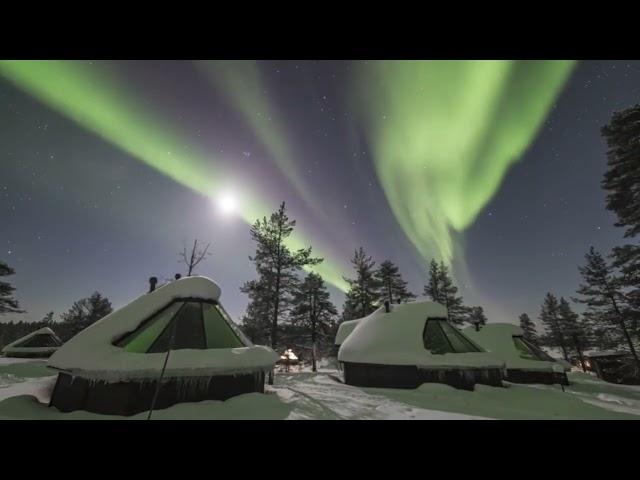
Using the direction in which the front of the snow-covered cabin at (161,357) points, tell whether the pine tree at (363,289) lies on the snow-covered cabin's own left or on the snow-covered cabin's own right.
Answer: on the snow-covered cabin's own left

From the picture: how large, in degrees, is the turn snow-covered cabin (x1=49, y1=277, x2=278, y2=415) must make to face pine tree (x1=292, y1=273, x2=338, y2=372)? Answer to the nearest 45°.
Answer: approximately 90° to its left

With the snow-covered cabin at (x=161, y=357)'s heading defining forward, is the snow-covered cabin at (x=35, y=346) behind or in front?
behind

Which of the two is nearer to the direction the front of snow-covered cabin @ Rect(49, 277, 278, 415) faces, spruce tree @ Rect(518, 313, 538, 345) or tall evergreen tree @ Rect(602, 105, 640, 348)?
the tall evergreen tree

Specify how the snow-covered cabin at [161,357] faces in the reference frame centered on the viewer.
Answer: facing the viewer and to the right of the viewer

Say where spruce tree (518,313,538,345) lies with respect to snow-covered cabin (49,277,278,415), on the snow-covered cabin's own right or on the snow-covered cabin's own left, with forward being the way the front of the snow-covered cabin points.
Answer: on the snow-covered cabin's own left

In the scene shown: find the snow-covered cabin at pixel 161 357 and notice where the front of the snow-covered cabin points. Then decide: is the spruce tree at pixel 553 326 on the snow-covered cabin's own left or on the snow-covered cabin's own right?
on the snow-covered cabin's own left

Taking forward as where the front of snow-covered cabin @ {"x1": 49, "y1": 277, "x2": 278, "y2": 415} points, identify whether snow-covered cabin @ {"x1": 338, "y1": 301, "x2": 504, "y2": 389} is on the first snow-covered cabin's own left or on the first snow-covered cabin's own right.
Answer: on the first snow-covered cabin's own left

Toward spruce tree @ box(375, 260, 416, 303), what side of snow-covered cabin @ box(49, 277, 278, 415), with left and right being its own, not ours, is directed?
left

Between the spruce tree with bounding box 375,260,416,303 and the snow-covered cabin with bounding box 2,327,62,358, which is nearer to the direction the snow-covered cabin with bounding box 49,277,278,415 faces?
the spruce tree
